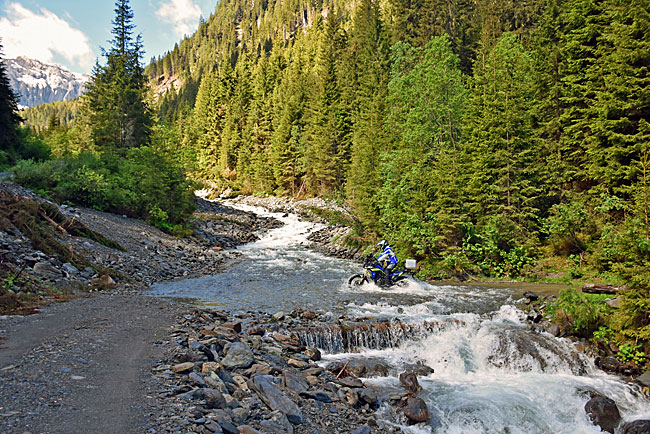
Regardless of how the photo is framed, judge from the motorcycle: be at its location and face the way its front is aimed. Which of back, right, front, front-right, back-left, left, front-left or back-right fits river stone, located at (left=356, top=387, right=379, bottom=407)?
left

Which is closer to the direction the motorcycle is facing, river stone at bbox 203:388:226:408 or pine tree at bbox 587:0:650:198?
the river stone

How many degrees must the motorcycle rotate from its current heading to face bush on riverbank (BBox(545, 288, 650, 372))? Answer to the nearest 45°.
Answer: approximately 135° to its left

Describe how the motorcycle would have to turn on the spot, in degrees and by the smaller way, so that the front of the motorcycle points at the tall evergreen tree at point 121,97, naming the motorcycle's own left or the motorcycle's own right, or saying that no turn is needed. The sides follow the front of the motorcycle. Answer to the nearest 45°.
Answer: approximately 45° to the motorcycle's own right

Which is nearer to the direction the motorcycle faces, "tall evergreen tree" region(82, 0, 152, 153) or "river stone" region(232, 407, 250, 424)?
the tall evergreen tree

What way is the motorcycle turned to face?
to the viewer's left

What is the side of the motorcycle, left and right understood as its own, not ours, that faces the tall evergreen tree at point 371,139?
right

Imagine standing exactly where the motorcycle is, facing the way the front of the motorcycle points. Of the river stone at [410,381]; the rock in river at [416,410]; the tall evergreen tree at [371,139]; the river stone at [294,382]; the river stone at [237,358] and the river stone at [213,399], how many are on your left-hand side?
5

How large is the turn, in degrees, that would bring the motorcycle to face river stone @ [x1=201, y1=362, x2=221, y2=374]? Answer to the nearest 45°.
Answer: approximately 90° to its left

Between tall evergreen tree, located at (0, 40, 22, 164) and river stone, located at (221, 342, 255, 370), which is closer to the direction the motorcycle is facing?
the tall evergreen tree

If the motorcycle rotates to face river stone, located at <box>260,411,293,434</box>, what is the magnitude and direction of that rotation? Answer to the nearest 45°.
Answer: approximately 90° to its left

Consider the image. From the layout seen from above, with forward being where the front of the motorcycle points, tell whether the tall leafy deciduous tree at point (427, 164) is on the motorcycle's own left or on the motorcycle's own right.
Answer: on the motorcycle's own right
